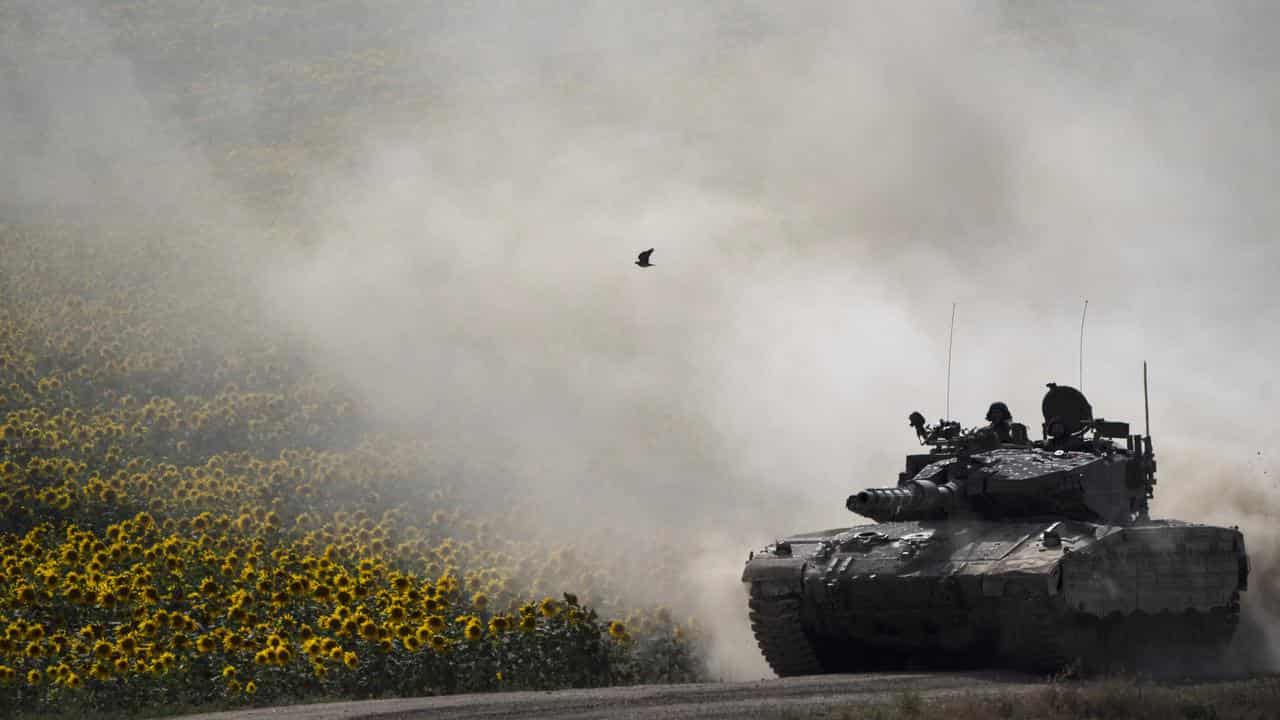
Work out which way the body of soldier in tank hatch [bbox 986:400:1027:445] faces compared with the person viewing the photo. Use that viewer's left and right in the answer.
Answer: facing the viewer and to the left of the viewer
